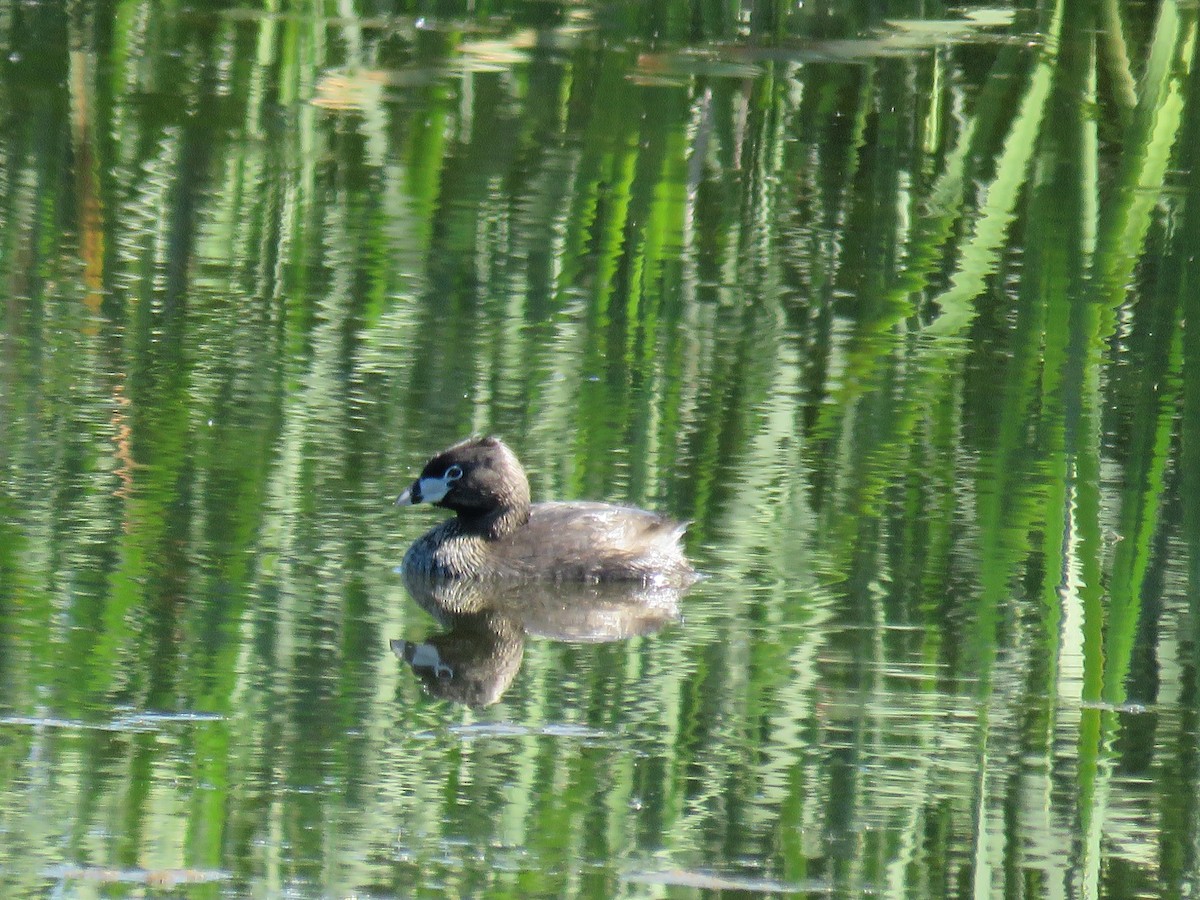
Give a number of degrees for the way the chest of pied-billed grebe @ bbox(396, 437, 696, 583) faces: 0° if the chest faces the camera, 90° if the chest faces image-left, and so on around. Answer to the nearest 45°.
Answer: approximately 90°
